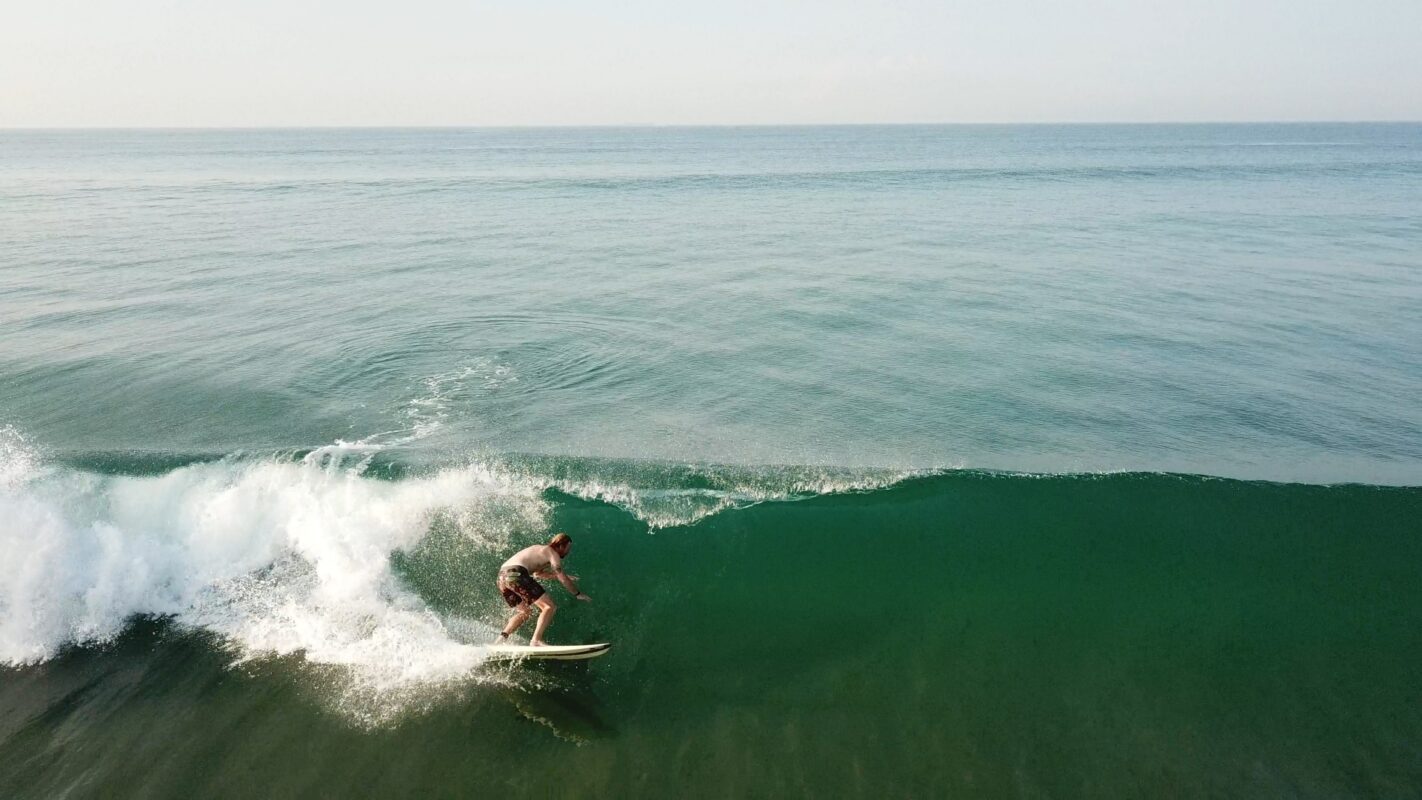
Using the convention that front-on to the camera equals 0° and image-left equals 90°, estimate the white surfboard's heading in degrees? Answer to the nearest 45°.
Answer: approximately 270°

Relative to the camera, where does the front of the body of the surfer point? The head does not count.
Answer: to the viewer's right
